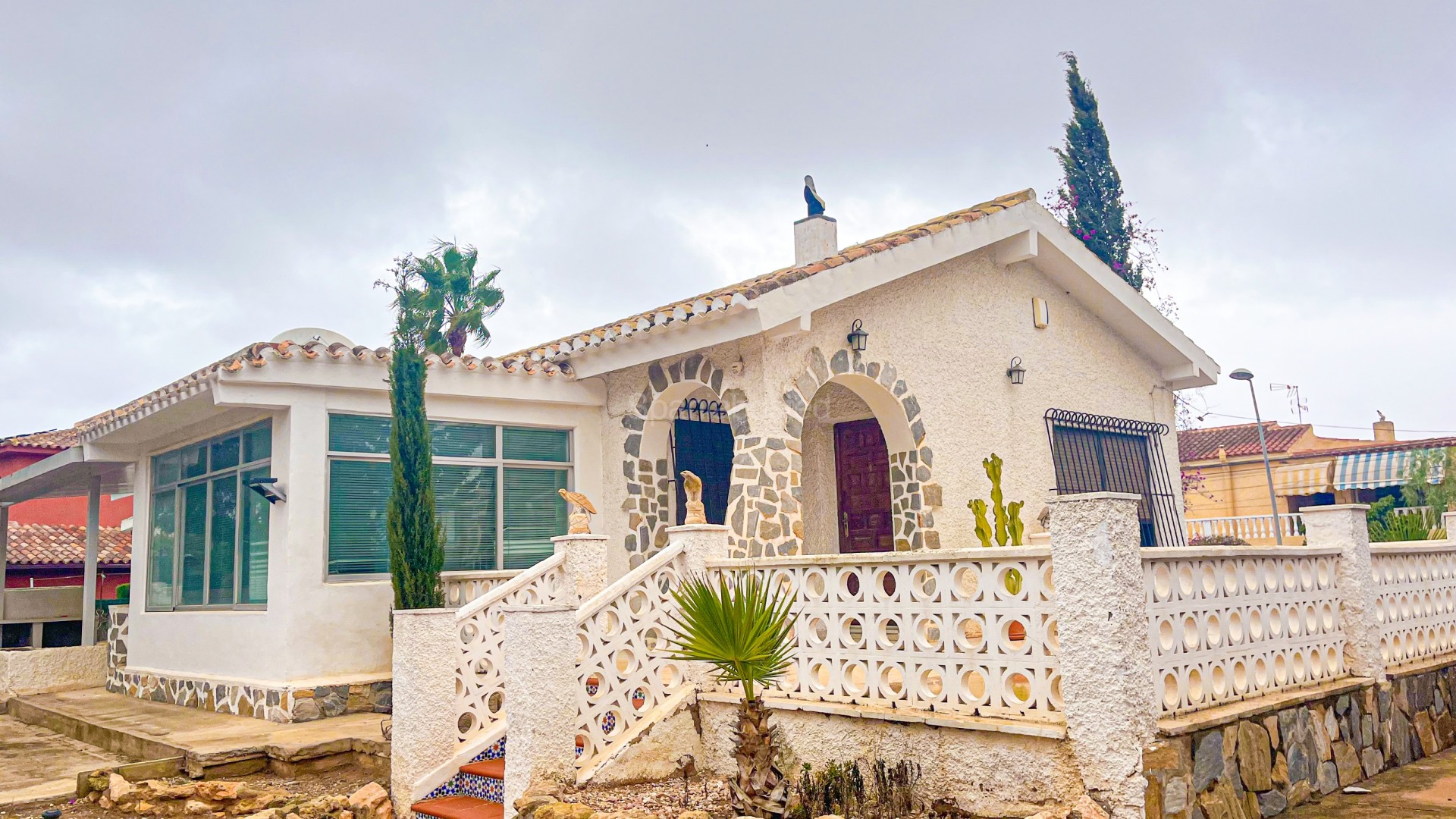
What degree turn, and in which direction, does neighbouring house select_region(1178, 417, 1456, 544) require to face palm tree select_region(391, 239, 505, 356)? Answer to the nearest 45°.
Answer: approximately 45° to its right

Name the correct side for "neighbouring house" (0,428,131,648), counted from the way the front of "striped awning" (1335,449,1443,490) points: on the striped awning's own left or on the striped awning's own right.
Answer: on the striped awning's own right

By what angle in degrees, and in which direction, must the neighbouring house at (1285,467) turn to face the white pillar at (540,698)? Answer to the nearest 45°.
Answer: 0° — it already faces it

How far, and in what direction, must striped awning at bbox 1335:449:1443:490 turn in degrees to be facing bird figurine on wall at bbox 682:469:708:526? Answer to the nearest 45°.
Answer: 0° — it already faces it

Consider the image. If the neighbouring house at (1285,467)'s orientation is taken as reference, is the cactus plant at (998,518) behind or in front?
in front

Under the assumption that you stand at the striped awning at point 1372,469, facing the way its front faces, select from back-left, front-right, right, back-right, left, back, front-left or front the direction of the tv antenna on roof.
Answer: back

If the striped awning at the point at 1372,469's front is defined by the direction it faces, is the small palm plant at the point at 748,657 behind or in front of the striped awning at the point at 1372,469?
in front

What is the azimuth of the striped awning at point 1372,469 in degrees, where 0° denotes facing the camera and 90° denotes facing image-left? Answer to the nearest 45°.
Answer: approximately 0°
